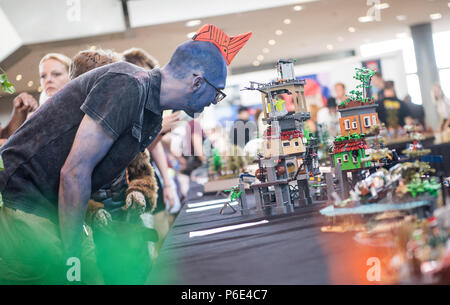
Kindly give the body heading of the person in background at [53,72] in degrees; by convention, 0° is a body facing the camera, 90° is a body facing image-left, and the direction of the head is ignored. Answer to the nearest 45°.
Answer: approximately 45°

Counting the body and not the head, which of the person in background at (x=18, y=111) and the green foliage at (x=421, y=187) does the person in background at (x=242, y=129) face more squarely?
the green foliage

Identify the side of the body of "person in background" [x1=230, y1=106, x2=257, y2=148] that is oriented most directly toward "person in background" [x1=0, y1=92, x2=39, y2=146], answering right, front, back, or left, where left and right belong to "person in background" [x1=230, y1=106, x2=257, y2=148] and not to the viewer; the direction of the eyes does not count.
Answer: front

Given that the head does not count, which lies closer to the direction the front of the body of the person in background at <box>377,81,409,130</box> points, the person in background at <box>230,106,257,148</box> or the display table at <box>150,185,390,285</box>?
the display table

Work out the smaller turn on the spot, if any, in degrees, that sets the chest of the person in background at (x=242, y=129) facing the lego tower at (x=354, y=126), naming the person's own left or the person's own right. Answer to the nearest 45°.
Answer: approximately 45° to the person's own left

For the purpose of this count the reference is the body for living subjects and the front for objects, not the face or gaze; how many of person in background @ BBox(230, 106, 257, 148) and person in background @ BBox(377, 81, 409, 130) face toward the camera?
2

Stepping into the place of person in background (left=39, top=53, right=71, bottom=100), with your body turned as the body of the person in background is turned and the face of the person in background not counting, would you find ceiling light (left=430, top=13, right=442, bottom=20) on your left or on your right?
on your left

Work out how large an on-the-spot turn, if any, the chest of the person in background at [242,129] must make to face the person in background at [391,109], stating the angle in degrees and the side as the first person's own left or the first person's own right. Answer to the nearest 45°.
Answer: approximately 45° to the first person's own left

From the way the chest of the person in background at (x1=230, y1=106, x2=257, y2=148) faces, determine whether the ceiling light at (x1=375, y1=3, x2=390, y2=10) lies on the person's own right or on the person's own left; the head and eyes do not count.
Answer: on the person's own left

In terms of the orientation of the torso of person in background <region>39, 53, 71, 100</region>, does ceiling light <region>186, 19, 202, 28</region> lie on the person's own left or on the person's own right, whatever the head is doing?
on the person's own left
